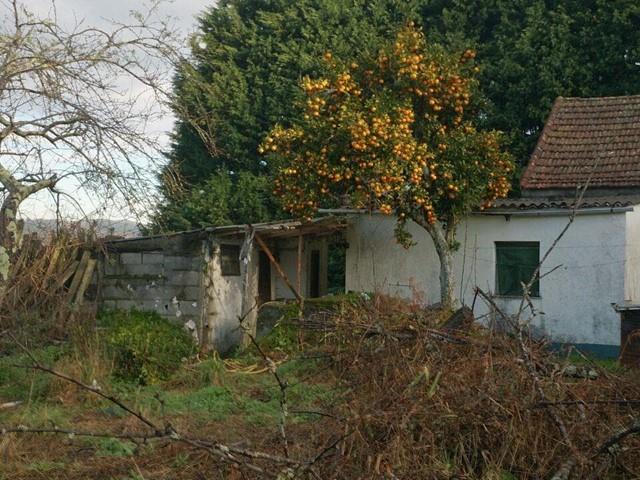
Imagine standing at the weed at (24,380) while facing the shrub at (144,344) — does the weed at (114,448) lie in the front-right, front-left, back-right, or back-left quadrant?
back-right

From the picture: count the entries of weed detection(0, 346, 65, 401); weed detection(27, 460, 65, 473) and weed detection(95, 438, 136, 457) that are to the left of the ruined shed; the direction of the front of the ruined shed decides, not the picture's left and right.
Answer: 0

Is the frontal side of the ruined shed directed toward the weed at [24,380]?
no

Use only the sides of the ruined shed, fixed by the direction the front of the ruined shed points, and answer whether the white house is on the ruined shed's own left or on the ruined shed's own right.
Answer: on the ruined shed's own left

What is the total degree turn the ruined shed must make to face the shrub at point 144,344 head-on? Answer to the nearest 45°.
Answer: approximately 45° to its right

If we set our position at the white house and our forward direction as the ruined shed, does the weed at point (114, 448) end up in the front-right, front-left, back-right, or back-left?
front-left

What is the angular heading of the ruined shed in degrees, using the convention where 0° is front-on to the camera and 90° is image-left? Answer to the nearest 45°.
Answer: approximately 315°

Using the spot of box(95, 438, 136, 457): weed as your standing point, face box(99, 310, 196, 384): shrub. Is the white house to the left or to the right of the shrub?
right

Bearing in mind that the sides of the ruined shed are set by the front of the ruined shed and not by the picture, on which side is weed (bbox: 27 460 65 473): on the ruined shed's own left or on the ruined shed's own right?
on the ruined shed's own right

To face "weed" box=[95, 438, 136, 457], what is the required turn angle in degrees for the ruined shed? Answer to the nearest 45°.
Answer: approximately 45° to its right

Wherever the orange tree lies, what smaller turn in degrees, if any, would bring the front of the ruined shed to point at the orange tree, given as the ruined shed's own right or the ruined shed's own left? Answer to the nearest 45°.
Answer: approximately 45° to the ruined shed's own left
